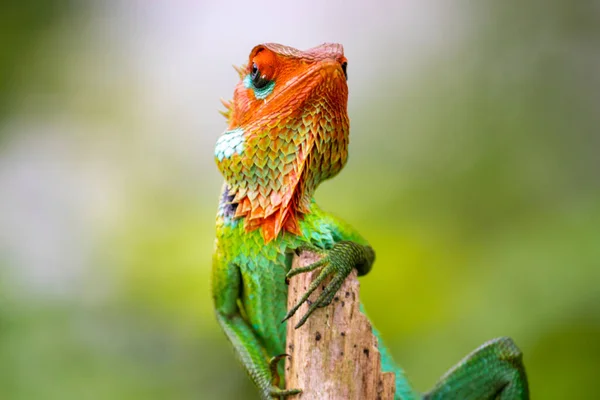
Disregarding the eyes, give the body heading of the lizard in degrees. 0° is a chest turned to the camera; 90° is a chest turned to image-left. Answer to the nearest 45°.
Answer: approximately 315°
